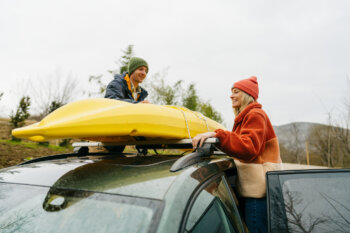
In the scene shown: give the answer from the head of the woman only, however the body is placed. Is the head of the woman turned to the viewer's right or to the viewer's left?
to the viewer's left

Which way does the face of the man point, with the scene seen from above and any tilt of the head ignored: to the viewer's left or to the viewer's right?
to the viewer's right

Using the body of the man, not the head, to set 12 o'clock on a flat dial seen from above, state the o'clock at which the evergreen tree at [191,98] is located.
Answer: The evergreen tree is roughly at 8 o'clock from the man.

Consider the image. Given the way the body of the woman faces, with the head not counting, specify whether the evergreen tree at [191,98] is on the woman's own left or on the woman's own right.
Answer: on the woman's own right

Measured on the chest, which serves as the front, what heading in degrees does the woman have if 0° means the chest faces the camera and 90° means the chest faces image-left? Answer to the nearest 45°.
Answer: approximately 90°

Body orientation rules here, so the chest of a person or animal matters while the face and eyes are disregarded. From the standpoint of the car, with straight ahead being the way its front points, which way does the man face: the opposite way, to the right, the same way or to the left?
to the left

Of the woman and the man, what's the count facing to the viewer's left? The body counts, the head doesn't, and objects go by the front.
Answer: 1

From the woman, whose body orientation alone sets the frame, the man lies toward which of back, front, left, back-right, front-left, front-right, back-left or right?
front-right

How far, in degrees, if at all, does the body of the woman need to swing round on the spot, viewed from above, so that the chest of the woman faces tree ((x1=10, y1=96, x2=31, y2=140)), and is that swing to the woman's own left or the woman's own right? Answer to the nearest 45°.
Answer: approximately 45° to the woman's own right

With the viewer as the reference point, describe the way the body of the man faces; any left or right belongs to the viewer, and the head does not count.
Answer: facing the viewer and to the right of the viewer
